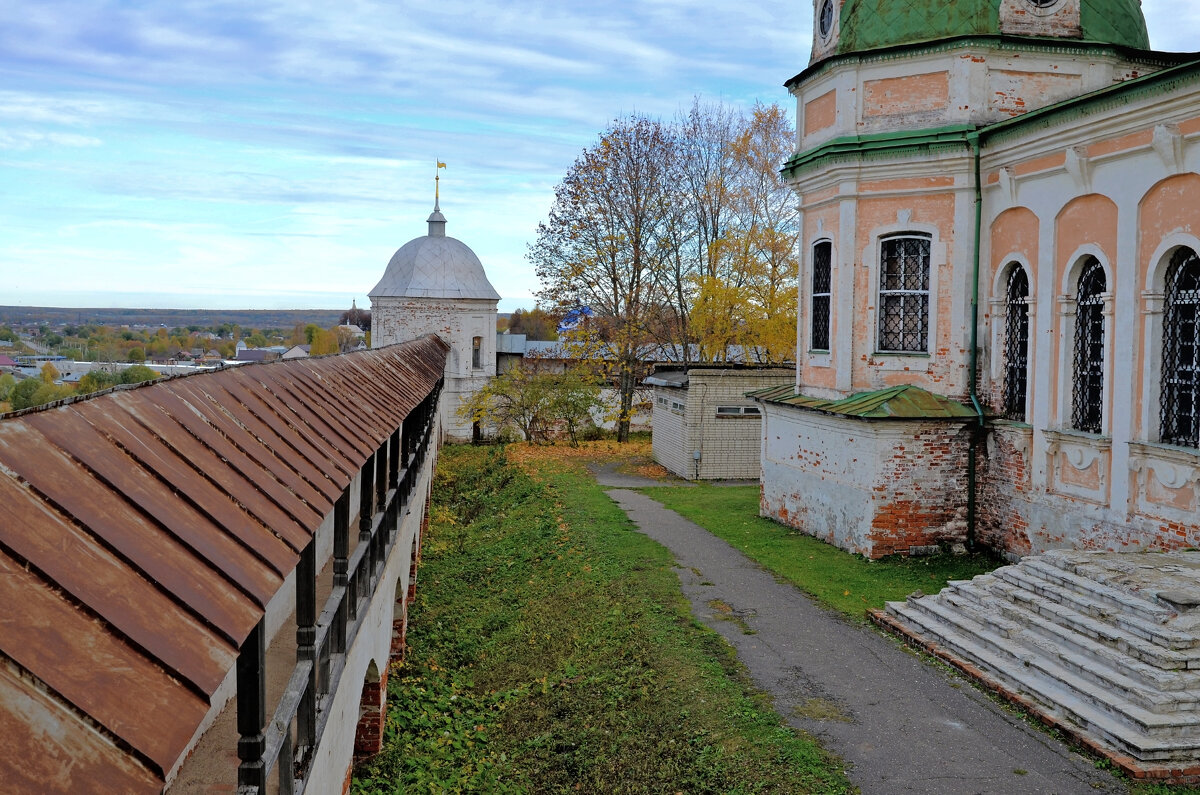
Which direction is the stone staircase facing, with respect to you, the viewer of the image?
facing the viewer and to the left of the viewer

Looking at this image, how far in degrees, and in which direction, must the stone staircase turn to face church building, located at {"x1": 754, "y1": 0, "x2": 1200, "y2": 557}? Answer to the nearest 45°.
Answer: approximately 135° to its right
